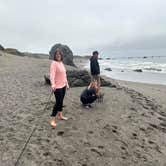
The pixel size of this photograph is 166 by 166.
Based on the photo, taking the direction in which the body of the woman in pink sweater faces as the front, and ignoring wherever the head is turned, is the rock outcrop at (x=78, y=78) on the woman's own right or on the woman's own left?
on the woman's own left

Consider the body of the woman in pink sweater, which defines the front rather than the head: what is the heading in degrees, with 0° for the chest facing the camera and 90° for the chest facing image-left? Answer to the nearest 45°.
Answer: approximately 315°
